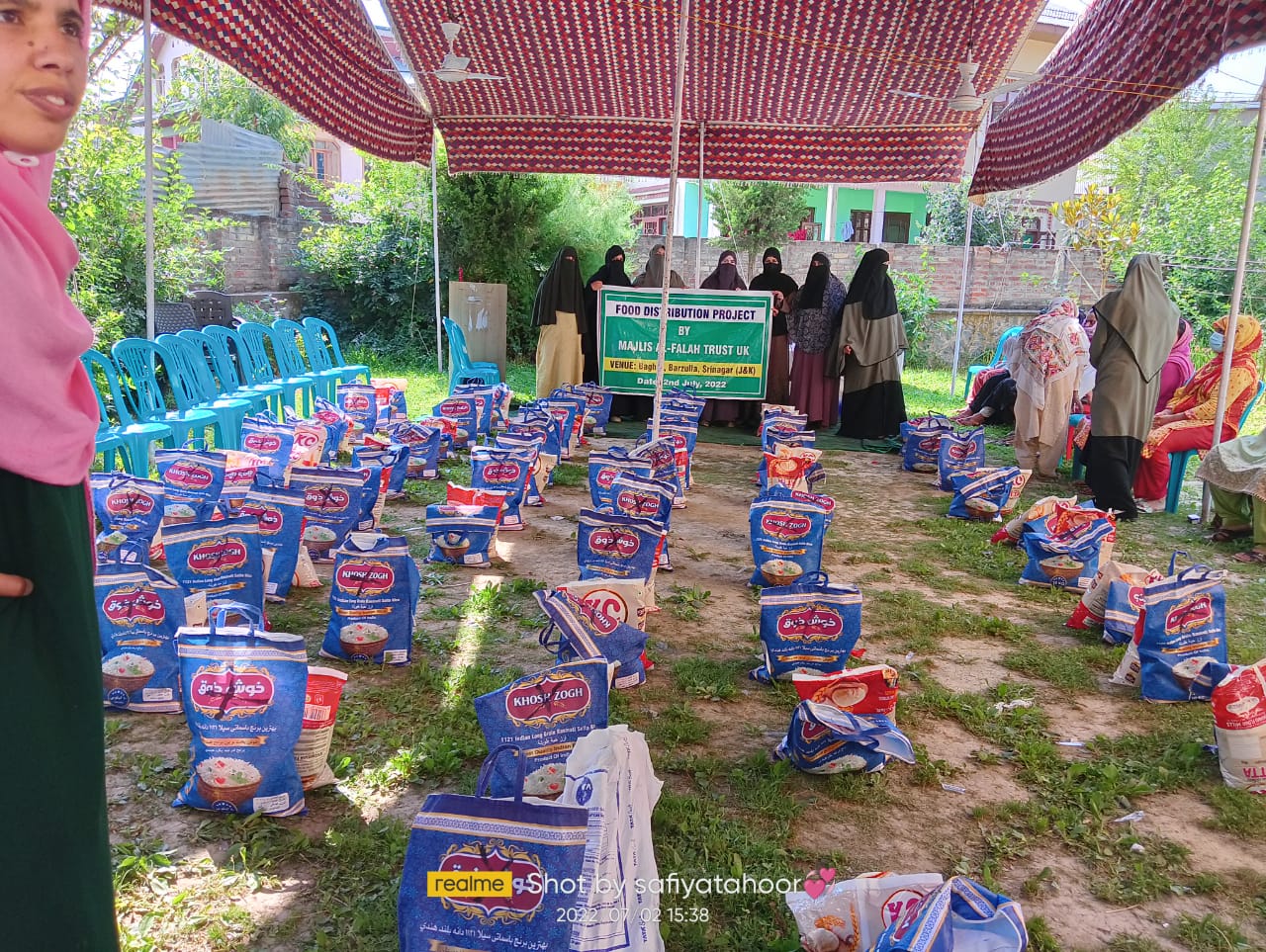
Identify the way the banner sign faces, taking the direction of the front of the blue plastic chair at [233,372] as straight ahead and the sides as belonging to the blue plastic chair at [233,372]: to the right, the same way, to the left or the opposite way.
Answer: to the right

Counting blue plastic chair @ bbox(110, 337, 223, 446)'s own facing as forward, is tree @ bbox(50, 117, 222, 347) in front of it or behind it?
behind

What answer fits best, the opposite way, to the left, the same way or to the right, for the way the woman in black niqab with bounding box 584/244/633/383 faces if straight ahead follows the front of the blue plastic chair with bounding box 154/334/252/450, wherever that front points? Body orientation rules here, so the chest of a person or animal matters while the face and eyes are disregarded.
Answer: to the right

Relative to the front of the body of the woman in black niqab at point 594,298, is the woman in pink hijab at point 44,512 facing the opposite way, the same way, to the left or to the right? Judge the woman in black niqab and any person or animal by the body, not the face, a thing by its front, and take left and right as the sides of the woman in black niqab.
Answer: to the left

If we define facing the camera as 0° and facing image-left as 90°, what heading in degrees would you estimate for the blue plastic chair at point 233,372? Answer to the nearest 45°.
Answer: approximately 315°

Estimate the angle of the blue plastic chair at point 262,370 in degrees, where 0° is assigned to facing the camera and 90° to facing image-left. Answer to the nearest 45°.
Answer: approximately 315°

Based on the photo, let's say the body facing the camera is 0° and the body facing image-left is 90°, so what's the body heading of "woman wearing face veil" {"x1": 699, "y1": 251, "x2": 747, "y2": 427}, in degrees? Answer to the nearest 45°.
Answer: approximately 0°

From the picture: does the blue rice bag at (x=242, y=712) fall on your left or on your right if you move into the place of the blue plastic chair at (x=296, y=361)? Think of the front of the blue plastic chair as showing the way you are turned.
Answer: on your right

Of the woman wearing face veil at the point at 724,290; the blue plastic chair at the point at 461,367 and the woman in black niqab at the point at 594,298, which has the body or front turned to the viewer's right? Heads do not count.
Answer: the blue plastic chair

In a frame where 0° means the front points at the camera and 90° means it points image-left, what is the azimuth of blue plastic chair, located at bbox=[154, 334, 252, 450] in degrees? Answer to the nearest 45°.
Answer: approximately 315°

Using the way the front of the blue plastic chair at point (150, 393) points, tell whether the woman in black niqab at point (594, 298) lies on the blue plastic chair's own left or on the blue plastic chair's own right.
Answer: on the blue plastic chair's own left
